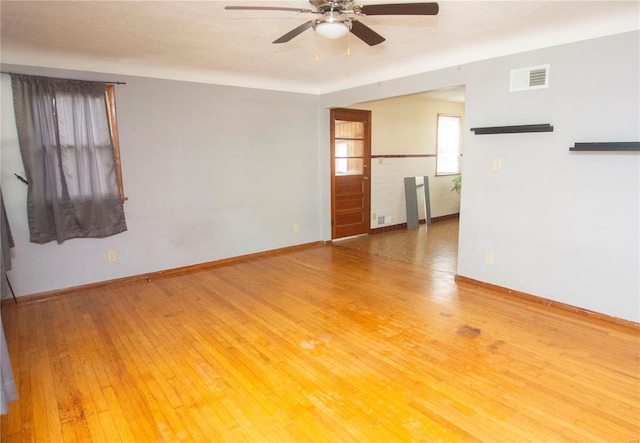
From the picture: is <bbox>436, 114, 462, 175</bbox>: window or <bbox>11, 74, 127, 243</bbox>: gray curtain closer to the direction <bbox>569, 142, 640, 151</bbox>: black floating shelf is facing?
the gray curtain

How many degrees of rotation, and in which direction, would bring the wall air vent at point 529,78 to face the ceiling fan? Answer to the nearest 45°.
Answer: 0° — it already faces it

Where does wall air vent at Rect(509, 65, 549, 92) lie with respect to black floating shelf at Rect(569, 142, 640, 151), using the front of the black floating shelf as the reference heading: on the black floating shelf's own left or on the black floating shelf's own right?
on the black floating shelf's own right

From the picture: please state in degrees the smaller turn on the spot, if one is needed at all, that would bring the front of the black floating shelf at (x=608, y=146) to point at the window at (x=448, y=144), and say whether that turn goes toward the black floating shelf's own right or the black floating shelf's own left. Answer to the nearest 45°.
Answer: approximately 135° to the black floating shelf's own right

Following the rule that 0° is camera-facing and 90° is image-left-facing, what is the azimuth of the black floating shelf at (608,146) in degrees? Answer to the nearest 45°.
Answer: approximately 0°

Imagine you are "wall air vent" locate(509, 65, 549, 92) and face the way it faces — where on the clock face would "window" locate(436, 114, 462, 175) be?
The window is roughly at 4 o'clock from the wall air vent.

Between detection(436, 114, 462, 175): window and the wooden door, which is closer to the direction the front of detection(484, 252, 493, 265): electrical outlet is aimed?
the wooden door

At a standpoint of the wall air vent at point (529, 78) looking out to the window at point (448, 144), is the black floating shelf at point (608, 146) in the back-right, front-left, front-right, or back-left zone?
back-right
